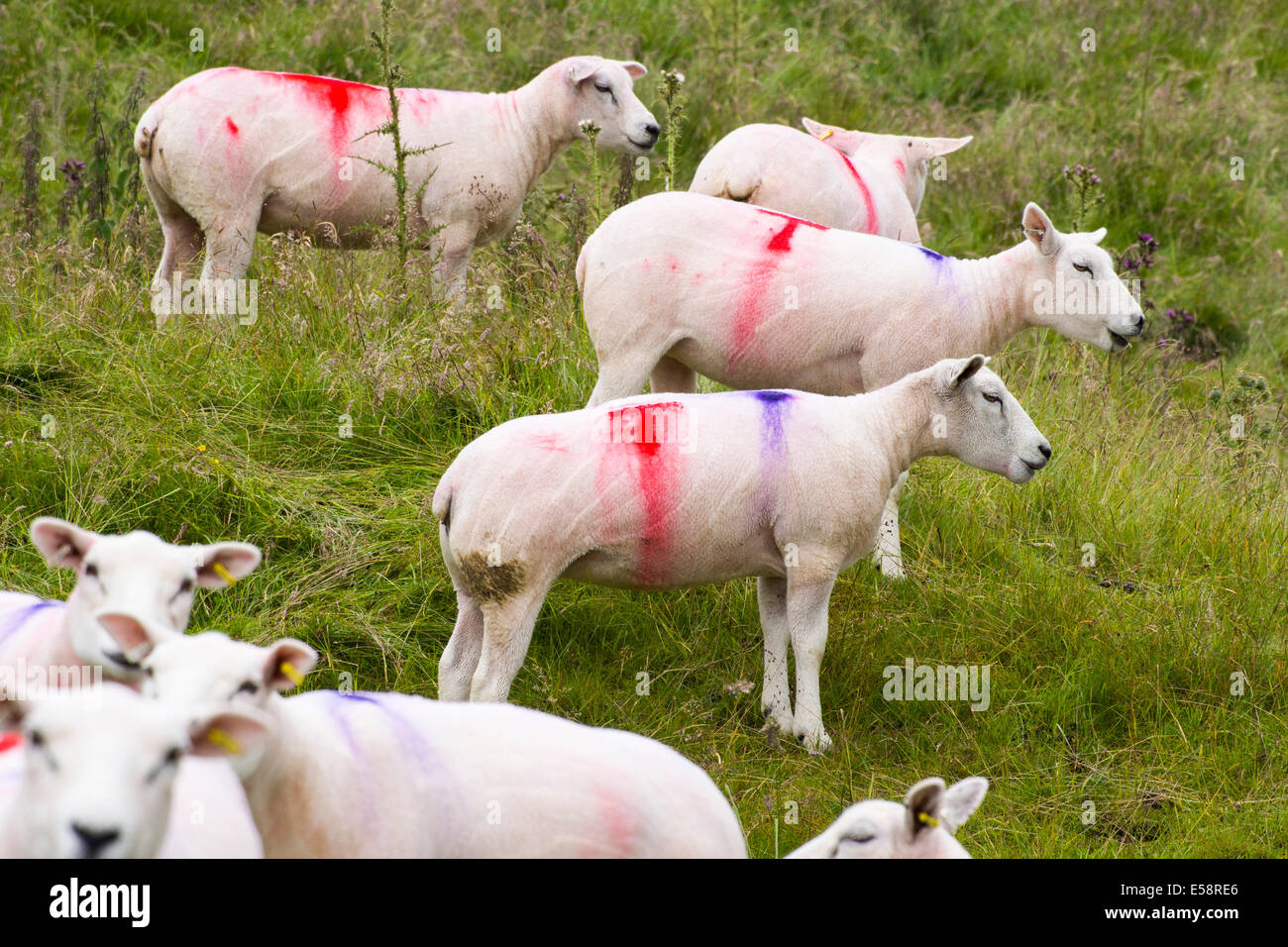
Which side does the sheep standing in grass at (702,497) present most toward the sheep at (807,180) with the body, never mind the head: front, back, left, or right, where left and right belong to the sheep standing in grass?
left

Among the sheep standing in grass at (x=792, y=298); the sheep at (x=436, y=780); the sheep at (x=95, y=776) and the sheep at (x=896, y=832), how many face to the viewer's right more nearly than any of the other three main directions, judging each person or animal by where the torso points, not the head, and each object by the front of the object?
1

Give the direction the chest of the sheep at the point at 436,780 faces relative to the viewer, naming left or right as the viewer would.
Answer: facing to the left of the viewer

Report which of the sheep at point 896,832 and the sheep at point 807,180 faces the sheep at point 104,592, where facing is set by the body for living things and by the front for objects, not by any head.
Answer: the sheep at point 896,832

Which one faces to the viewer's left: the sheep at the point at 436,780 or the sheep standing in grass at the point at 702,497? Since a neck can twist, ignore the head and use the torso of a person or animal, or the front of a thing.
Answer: the sheep

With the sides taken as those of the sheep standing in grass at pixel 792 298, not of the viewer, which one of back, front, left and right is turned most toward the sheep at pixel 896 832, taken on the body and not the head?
right

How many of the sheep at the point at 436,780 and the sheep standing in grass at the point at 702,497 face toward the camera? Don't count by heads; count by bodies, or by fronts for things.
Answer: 0

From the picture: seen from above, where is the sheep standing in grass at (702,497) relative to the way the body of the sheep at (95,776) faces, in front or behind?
behind

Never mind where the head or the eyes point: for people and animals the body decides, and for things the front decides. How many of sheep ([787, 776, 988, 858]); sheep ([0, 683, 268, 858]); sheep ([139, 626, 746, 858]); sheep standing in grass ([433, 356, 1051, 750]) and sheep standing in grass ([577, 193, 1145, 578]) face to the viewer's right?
2

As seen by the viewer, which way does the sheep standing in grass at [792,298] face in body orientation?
to the viewer's right

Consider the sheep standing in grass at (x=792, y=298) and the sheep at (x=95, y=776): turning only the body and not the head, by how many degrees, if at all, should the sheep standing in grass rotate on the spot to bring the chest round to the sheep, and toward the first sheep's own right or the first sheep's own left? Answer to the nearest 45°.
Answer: approximately 90° to the first sheep's own right

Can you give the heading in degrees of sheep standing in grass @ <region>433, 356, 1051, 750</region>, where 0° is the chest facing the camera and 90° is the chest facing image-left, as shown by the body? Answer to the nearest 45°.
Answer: approximately 270°

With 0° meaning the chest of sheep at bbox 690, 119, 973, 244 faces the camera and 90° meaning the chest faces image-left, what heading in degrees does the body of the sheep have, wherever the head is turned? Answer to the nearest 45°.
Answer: approximately 225°

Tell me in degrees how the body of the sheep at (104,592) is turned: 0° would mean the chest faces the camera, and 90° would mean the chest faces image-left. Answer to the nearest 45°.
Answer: approximately 315°
